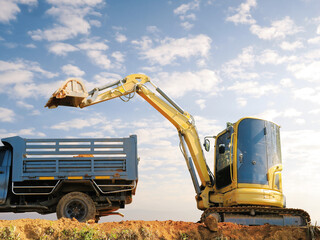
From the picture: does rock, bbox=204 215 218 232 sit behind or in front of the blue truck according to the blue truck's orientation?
behind

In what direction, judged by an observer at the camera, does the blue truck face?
facing to the left of the viewer

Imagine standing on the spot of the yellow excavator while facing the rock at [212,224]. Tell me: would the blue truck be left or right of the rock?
right

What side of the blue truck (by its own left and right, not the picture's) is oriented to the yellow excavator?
back
